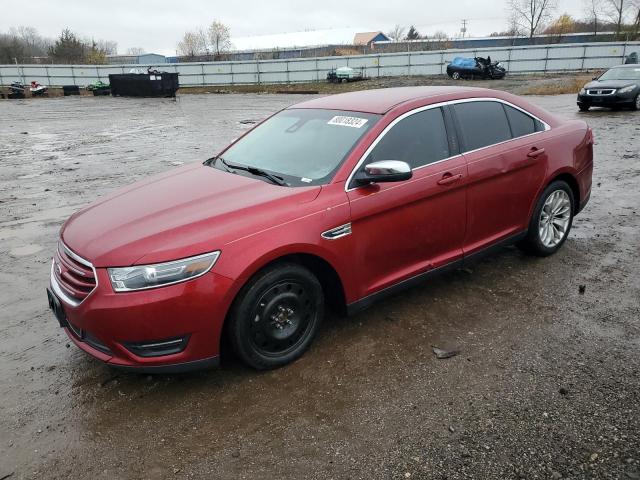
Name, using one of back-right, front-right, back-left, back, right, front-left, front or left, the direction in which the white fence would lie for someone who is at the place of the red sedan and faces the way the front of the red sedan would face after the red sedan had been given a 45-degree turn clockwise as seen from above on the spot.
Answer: right

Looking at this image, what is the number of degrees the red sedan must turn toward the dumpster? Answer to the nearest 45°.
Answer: approximately 135° to its right

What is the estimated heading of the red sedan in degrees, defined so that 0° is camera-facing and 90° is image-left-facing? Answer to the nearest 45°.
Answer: approximately 45°
